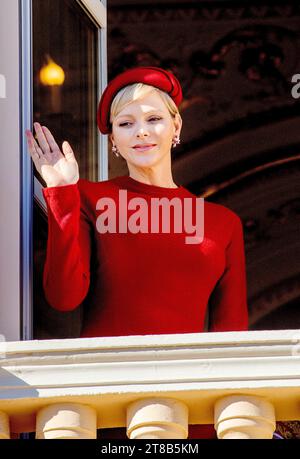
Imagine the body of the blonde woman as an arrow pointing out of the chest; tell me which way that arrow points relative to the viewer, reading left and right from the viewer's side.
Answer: facing the viewer

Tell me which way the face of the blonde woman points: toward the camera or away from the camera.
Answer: toward the camera
